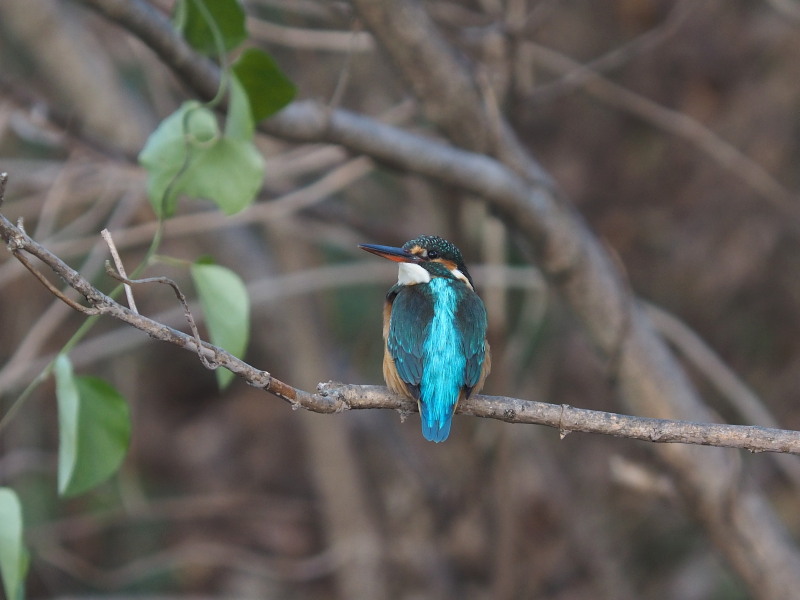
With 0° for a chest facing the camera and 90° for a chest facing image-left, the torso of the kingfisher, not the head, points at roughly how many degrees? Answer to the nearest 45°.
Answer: approximately 180°

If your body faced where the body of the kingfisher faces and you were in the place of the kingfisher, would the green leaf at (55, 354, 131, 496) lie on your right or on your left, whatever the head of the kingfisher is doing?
on your left

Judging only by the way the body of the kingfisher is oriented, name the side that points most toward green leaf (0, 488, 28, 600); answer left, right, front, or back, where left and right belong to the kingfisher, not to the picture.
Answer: left

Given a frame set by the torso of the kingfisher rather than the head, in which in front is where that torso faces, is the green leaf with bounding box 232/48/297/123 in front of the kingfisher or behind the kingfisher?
behind
